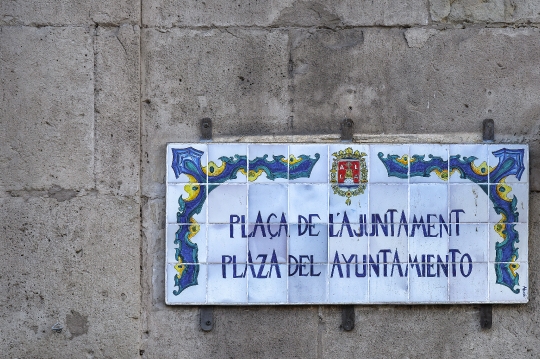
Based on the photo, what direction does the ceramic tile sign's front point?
toward the camera
